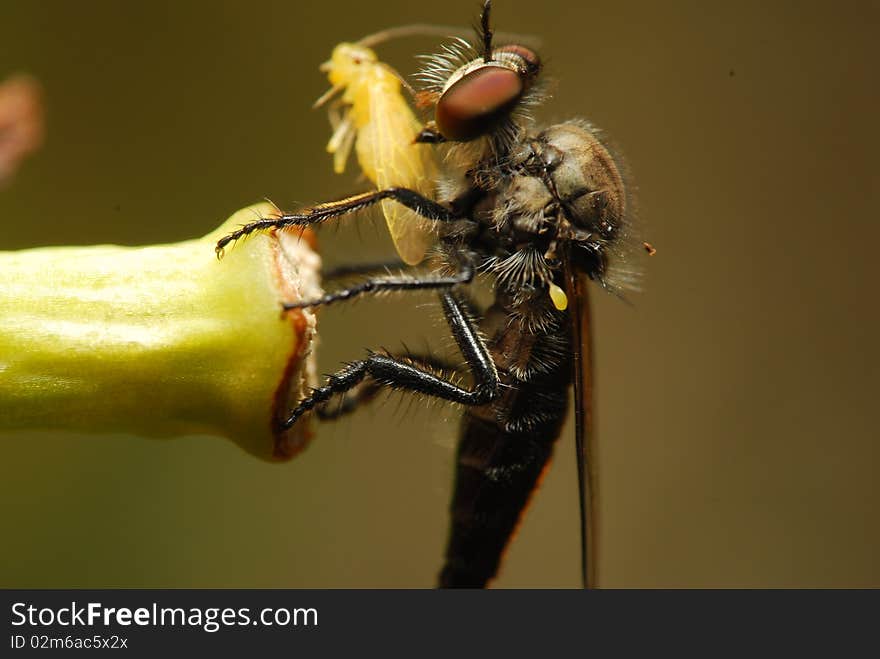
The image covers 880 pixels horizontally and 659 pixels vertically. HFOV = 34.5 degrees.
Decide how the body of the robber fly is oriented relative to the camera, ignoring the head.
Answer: to the viewer's left
